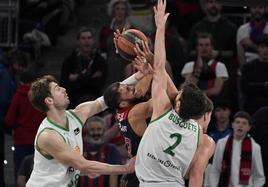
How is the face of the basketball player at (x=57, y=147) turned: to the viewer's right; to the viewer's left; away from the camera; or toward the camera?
to the viewer's right

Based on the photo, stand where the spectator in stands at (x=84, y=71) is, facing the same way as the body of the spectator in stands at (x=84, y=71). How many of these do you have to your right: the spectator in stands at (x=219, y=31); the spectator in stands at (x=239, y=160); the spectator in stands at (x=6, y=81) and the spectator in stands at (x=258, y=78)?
1

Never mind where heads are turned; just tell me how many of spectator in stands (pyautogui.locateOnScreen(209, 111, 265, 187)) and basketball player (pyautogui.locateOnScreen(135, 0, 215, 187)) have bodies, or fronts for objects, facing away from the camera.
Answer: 1

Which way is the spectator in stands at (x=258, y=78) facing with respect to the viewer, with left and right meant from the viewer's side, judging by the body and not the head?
facing the viewer

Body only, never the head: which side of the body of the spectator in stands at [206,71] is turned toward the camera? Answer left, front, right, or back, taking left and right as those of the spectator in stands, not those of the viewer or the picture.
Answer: front

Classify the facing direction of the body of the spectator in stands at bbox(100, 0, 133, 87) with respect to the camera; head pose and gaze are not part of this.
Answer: toward the camera

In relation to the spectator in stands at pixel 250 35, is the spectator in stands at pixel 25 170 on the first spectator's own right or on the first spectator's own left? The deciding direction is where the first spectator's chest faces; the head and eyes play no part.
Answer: on the first spectator's own right

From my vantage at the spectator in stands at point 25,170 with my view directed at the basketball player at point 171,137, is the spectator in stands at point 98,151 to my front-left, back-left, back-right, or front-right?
front-left

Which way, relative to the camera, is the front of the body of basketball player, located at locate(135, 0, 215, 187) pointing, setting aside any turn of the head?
away from the camera
